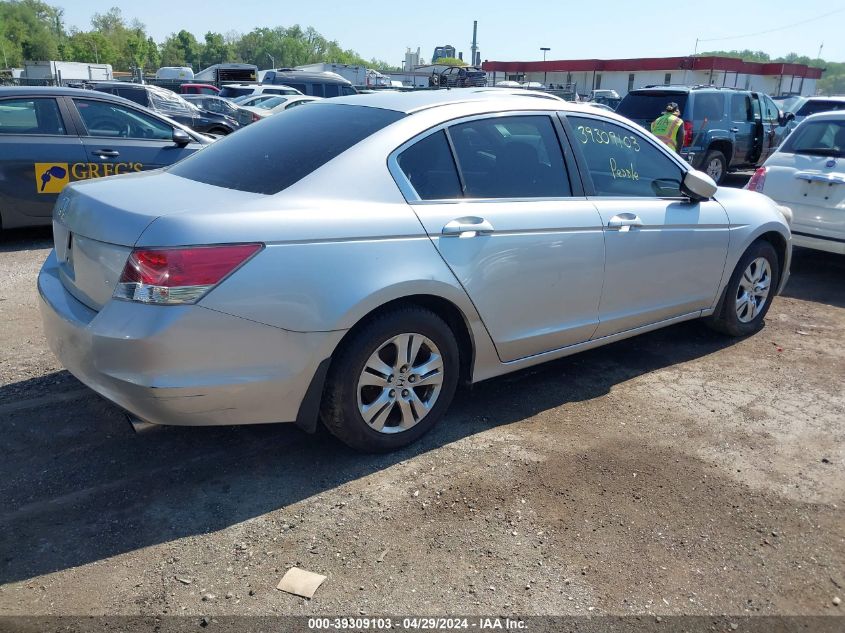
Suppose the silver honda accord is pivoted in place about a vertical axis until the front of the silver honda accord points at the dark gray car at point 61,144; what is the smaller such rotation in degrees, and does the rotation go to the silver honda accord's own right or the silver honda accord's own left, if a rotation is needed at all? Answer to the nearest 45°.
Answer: approximately 90° to the silver honda accord's own left

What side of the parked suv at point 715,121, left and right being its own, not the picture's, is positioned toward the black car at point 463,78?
left

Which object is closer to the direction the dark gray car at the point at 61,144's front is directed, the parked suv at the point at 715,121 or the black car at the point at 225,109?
the parked suv

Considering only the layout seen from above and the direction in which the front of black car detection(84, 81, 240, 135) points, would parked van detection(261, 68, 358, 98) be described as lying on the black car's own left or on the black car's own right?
on the black car's own left

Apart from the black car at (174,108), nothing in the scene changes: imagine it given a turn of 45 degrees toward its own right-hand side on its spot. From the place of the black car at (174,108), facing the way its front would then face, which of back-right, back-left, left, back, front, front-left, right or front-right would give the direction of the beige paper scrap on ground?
front-right

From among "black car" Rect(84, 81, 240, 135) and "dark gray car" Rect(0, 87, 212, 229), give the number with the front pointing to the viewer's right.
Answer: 2

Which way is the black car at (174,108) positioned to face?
to the viewer's right

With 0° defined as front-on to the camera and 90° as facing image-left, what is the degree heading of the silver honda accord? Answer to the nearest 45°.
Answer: approximately 225°

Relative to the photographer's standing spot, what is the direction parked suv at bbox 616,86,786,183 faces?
facing away from the viewer and to the right of the viewer

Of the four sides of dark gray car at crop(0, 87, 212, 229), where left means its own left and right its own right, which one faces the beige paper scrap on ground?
right

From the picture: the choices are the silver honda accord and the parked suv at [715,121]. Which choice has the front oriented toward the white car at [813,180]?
the silver honda accord

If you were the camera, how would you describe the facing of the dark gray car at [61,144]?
facing to the right of the viewer
